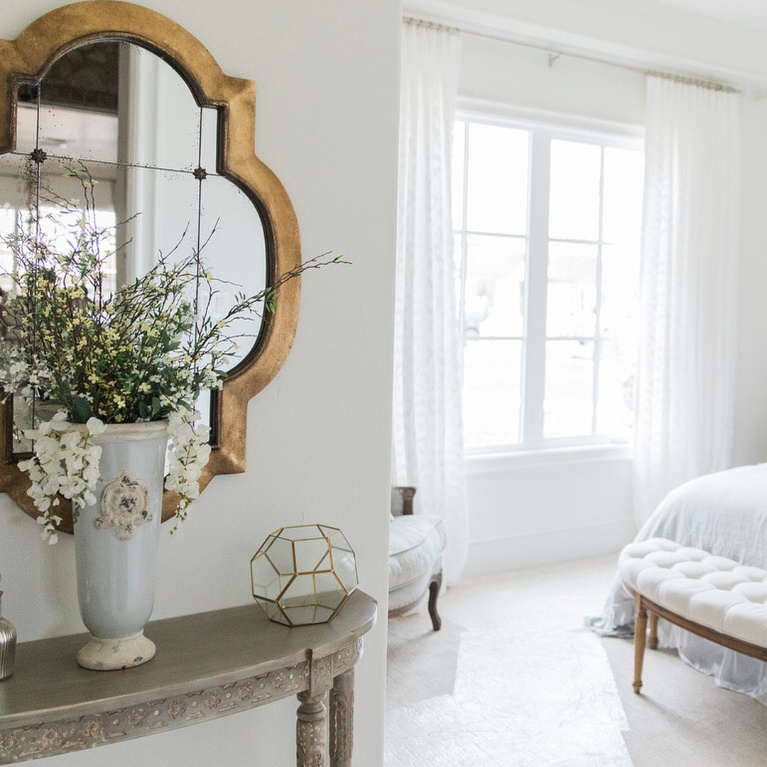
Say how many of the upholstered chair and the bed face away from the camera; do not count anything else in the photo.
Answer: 0

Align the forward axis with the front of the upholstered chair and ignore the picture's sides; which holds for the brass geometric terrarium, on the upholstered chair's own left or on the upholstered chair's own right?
on the upholstered chair's own right

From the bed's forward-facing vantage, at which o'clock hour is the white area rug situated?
The white area rug is roughly at 12 o'clock from the bed.

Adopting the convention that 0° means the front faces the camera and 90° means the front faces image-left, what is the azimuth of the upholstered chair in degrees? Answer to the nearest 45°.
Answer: approximately 315°

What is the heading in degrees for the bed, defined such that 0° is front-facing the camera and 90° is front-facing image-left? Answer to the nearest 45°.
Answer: approximately 45°
